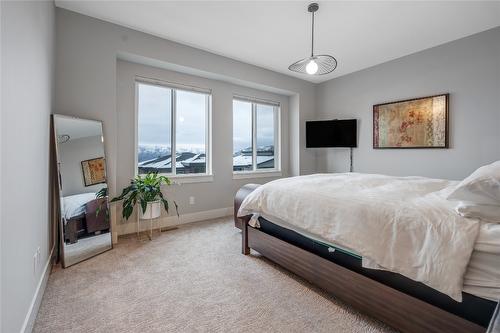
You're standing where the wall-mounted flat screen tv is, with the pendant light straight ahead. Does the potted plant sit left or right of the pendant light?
right

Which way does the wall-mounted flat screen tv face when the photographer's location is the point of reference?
facing the viewer

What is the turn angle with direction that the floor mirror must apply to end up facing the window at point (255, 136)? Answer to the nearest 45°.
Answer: approximately 45° to its left

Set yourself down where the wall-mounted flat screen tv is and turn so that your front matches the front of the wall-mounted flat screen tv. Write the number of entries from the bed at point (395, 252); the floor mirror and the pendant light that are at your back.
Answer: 0

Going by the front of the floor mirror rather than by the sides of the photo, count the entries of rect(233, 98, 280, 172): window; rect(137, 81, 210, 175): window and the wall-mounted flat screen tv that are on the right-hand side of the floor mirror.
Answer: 0

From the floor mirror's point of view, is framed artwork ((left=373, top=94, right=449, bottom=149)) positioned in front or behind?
in front

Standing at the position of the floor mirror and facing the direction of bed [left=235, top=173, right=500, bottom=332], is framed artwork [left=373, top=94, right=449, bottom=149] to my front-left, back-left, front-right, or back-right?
front-left

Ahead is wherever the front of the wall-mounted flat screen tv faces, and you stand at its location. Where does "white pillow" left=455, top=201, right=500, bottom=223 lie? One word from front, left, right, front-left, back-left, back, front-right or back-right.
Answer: front

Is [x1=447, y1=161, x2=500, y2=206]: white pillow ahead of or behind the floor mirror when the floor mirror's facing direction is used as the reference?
ahead

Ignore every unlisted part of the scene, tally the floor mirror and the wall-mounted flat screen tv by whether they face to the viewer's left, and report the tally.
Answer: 0

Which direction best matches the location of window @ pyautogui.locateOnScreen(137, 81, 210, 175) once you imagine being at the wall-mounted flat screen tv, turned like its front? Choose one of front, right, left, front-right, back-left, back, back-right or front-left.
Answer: front-right

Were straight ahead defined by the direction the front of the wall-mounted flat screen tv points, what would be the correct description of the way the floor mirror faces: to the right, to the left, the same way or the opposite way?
to the left

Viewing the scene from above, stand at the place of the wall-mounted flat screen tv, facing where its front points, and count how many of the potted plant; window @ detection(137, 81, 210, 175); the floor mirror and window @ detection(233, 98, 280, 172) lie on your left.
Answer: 0

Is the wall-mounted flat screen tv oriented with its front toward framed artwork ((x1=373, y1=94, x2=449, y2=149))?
no

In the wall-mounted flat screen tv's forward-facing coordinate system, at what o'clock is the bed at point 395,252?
The bed is roughly at 12 o'clock from the wall-mounted flat screen tv.

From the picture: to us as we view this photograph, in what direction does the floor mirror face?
facing the viewer and to the right of the viewer
